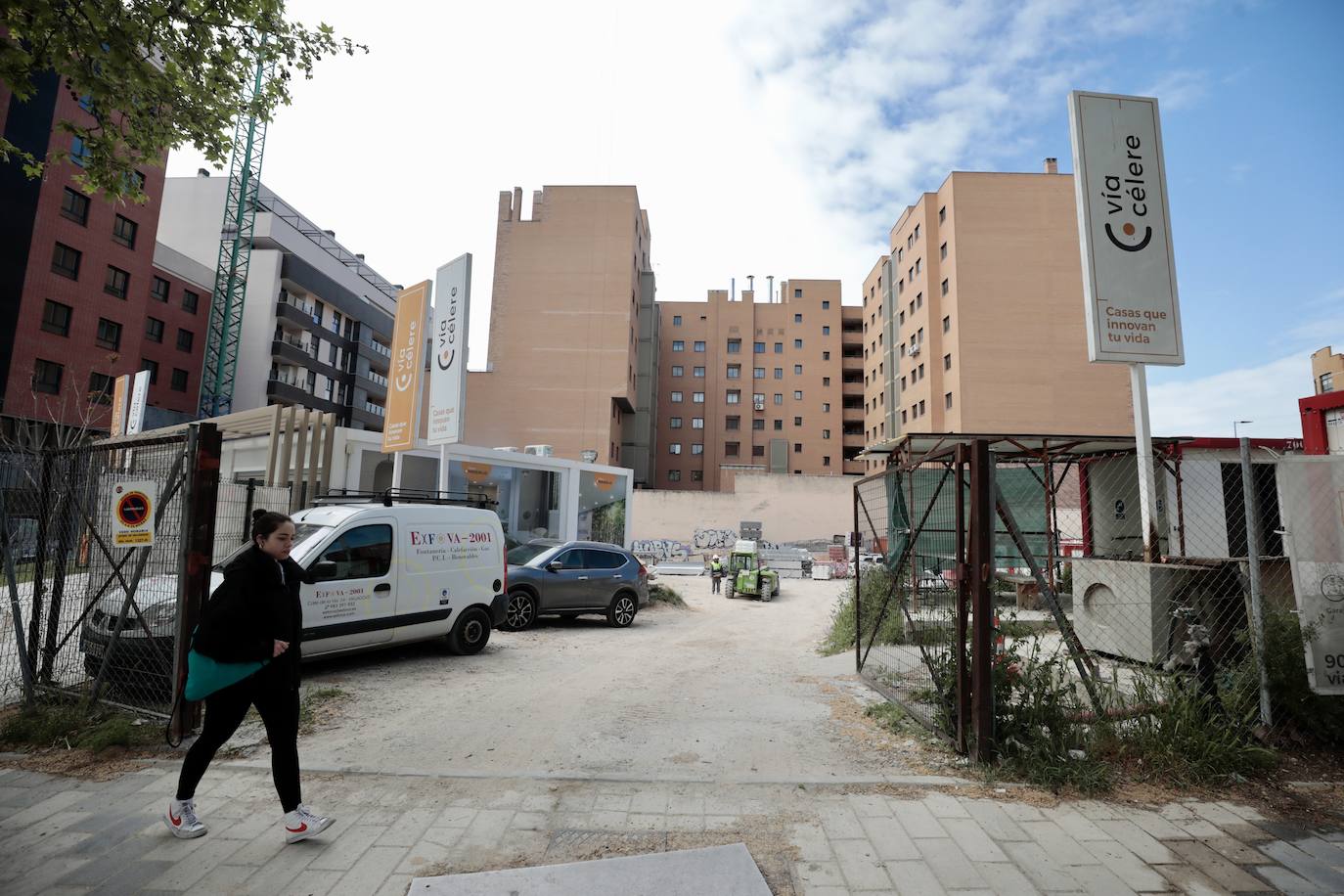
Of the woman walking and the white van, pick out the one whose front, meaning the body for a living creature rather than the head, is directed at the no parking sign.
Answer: the white van

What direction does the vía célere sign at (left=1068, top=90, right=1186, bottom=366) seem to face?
toward the camera

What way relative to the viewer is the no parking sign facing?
toward the camera

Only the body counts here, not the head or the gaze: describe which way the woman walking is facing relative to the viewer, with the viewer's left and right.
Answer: facing to the right of the viewer

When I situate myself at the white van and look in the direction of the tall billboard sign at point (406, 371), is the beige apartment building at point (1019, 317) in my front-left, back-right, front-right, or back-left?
front-right

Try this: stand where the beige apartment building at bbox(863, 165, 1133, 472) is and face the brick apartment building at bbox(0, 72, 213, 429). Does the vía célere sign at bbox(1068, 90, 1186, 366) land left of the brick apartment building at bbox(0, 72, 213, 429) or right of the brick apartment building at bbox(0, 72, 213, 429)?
left

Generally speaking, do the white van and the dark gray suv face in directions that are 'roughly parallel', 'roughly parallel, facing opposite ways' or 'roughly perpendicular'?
roughly parallel

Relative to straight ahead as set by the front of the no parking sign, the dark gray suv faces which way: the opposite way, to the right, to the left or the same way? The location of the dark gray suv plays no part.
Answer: to the right

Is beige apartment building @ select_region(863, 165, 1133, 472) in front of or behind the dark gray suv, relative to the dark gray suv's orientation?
behind

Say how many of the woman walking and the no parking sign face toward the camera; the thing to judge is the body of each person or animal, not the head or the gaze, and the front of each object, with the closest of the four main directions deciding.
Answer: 1

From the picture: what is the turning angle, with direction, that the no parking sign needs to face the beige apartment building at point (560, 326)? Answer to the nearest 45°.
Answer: approximately 135° to its left

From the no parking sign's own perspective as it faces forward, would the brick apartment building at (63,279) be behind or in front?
behind

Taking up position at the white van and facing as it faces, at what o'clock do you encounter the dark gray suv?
The dark gray suv is roughly at 6 o'clock from the white van.
